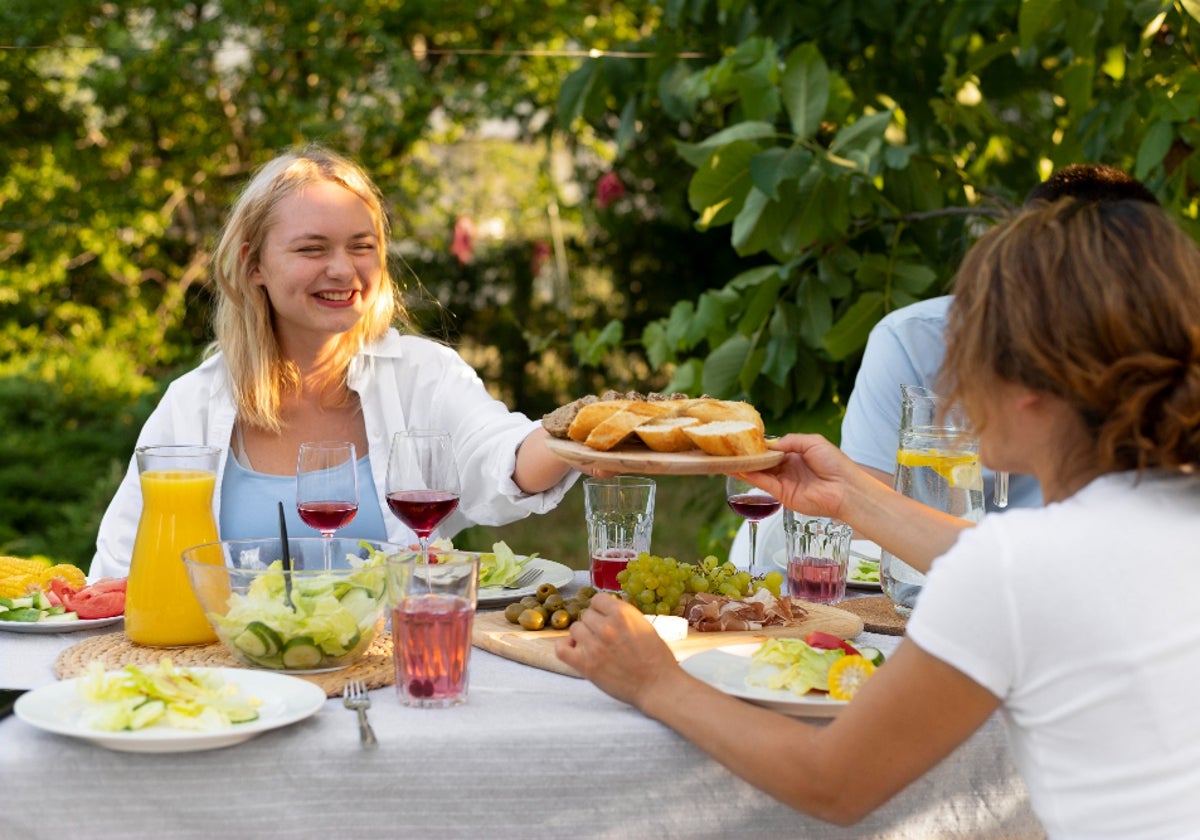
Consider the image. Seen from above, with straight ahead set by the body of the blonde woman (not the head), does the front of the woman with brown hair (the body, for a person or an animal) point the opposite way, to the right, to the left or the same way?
the opposite way

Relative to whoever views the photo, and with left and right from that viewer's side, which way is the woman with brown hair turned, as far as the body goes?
facing away from the viewer and to the left of the viewer

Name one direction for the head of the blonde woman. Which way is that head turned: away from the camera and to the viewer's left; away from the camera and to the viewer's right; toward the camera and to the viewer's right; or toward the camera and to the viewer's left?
toward the camera and to the viewer's right

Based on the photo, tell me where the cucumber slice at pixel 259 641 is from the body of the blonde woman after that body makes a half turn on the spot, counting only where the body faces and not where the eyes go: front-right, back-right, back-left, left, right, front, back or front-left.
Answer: back

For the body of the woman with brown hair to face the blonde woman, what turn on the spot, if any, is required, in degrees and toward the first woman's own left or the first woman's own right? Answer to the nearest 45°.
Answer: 0° — they already face them

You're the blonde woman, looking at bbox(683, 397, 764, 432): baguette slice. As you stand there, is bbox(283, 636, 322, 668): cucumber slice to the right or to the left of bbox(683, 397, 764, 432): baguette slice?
right

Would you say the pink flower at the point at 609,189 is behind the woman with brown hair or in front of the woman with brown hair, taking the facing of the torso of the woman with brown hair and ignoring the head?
in front

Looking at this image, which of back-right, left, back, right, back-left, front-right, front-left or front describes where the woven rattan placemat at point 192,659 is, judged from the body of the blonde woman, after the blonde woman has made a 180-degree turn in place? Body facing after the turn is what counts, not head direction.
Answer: back

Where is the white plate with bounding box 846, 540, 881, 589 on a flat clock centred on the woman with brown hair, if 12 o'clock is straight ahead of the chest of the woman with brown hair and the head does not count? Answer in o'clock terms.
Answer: The white plate is roughly at 1 o'clock from the woman with brown hair.

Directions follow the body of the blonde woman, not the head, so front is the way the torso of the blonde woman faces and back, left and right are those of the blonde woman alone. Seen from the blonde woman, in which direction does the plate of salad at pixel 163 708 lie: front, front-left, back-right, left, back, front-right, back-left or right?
front

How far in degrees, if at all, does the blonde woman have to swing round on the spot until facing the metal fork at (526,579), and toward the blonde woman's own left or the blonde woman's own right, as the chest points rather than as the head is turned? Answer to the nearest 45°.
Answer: approximately 45° to the blonde woman's own left

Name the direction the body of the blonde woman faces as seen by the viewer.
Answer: toward the camera

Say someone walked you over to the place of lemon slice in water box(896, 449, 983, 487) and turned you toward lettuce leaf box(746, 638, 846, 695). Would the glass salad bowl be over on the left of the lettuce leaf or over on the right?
right

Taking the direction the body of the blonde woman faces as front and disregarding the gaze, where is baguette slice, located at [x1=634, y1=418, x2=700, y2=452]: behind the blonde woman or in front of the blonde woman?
in front

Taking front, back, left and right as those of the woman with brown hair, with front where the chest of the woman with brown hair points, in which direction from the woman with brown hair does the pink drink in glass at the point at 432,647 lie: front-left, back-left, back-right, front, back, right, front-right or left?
front-left

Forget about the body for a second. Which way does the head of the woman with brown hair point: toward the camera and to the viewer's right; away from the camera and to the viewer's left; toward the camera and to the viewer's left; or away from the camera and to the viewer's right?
away from the camera and to the viewer's left

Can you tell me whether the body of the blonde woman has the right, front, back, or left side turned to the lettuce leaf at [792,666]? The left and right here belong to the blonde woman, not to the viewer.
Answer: front

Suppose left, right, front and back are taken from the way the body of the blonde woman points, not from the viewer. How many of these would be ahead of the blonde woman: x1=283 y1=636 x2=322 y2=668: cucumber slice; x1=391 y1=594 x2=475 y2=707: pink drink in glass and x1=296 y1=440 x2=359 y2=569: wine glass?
3
